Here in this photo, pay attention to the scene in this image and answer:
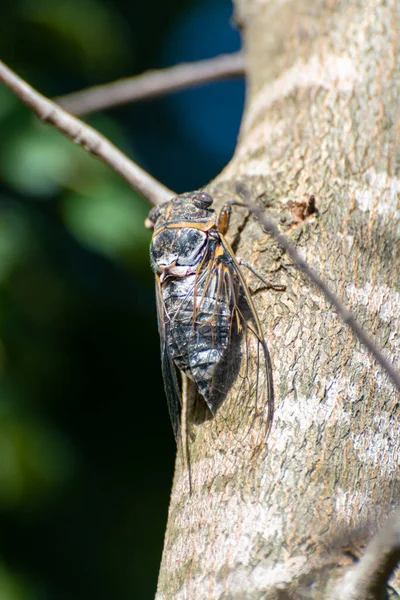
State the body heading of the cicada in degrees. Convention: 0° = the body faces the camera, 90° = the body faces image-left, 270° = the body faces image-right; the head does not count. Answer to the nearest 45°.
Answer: approximately 180°
